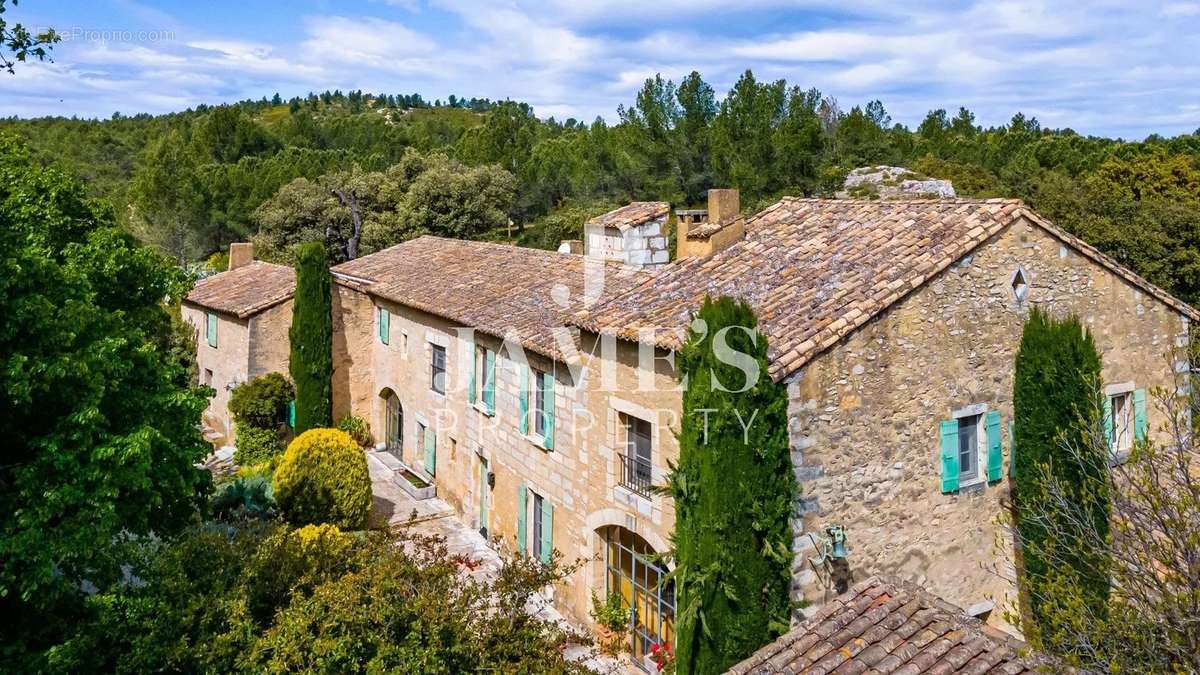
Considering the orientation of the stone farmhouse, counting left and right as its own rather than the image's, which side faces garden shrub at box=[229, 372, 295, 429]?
right

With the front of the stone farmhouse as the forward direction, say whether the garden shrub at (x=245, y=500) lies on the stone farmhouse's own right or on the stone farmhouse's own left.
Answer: on the stone farmhouse's own right

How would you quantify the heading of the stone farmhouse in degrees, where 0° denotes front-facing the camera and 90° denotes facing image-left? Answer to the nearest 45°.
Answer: approximately 45°

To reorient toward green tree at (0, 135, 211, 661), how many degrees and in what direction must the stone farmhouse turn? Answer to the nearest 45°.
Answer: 0° — it already faces it

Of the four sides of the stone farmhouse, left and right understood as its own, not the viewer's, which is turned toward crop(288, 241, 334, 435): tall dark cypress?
right

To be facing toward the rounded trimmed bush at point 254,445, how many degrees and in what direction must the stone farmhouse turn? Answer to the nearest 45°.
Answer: approximately 90° to its right

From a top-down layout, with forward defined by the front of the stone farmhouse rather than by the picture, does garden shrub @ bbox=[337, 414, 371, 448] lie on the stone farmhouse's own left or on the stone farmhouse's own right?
on the stone farmhouse's own right
